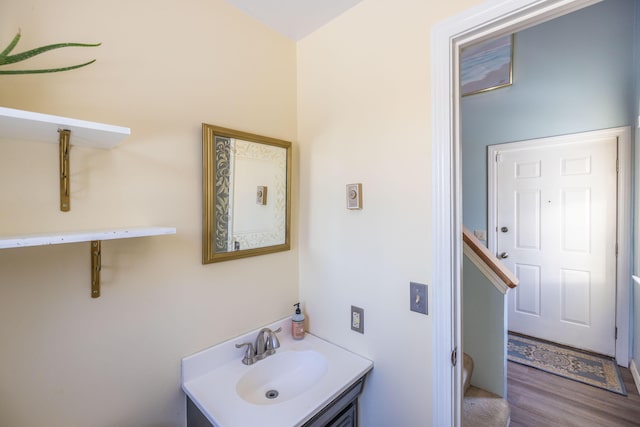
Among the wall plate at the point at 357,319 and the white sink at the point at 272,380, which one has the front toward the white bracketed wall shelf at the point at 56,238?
the wall plate

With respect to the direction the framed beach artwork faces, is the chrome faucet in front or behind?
in front

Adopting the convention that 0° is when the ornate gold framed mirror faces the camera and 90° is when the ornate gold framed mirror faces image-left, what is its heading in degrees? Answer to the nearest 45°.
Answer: approximately 315°

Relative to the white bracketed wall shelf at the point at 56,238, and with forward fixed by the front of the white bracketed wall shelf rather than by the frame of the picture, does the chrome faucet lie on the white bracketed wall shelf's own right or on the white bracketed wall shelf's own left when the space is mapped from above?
on the white bracketed wall shelf's own left

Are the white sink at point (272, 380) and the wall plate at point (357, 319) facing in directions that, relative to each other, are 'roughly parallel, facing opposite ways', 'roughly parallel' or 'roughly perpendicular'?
roughly perpendicular

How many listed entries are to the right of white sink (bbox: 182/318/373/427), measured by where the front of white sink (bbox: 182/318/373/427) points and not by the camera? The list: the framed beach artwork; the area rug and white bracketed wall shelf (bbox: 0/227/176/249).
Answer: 1

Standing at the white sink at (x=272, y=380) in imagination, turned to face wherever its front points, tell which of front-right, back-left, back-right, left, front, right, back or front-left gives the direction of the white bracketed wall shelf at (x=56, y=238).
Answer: right

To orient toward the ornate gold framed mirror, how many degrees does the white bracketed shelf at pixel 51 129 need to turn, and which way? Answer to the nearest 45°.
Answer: approximately 45° to its left
